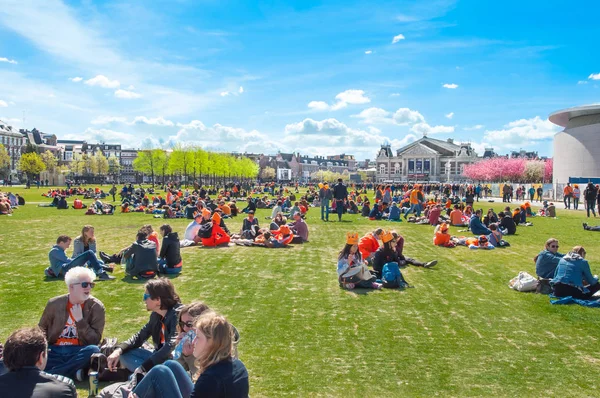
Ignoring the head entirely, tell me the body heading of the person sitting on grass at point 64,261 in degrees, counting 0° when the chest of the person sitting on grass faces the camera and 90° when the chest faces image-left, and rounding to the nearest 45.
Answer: approximately 270°

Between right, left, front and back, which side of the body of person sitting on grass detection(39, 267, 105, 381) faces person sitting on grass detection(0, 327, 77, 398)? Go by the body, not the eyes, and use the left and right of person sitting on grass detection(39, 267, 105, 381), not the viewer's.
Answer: front

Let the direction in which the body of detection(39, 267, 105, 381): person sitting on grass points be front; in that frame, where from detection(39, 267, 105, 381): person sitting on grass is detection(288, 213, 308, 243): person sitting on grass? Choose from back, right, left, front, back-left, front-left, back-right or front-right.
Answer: back-left

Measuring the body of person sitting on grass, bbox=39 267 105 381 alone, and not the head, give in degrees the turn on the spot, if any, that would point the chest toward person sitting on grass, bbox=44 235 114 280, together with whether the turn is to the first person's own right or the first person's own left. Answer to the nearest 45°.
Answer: approximately 180°

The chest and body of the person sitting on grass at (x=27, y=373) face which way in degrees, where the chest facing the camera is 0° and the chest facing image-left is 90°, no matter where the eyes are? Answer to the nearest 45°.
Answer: approximately 225°

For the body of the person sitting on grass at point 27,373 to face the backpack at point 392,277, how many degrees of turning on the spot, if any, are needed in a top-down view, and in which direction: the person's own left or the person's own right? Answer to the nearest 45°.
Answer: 0° — they already face it

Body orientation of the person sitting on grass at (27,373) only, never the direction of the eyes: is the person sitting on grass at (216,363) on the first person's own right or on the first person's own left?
on the first person's own right

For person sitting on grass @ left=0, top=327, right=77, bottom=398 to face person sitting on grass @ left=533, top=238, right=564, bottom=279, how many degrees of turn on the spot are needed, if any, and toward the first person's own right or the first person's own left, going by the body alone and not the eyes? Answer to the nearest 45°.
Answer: approximately 45° to the first person's own right

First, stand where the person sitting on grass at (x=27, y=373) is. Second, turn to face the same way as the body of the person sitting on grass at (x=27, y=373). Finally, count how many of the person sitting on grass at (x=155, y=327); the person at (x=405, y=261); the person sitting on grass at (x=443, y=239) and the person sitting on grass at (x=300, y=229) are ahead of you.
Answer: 4

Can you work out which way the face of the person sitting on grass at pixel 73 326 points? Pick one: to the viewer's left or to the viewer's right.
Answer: to the viewer's right

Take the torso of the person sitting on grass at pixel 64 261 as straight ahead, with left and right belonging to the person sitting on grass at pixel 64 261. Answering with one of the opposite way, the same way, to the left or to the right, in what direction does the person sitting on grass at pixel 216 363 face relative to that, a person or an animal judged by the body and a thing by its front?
the opposite way

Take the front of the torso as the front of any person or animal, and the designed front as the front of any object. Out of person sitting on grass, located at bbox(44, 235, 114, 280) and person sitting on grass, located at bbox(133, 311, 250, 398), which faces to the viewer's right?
person sitting on grass, located at bbox(44, 235, 114, 280)

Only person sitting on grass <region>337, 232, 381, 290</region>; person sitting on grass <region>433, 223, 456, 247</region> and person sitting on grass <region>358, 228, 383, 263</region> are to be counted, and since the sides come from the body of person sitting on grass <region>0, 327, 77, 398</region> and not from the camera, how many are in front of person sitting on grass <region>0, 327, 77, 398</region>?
3
